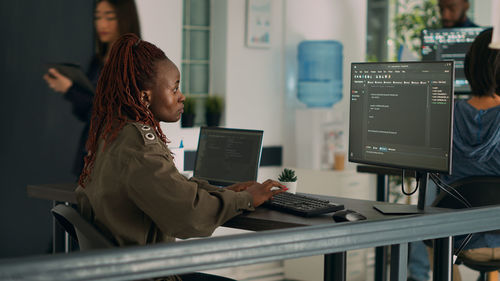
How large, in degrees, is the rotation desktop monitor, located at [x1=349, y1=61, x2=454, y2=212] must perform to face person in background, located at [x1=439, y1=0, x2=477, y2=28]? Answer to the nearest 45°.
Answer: approximately 135° to its right

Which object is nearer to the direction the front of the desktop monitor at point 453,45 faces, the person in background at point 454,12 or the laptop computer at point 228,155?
the laptop computer

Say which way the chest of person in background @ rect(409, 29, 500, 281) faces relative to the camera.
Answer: away from the camera

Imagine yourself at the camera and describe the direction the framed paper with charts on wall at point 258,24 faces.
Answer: facing the viewer

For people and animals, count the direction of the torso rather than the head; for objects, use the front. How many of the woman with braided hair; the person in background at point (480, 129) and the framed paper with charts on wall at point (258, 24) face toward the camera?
1

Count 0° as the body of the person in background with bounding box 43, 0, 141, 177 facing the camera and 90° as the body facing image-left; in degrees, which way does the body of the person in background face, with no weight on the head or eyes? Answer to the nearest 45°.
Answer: approximately 45°

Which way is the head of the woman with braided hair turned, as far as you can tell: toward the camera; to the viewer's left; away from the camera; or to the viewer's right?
to the viewer's right

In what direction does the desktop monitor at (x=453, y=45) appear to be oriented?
toward the camera

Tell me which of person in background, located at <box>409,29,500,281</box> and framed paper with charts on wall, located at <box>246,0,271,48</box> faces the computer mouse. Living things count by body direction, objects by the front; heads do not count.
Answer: the framed paper with charts on wall

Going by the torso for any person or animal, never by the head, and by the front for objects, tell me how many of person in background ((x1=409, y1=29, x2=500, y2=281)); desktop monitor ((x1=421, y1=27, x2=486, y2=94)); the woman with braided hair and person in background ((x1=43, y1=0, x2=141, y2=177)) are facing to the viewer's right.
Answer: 1

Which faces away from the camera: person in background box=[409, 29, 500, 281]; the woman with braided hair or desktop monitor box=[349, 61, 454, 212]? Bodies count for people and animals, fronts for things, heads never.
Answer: the person in background

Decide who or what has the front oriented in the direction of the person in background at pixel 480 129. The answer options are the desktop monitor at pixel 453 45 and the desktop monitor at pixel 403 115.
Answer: the desktop monitor at pixel 453 45

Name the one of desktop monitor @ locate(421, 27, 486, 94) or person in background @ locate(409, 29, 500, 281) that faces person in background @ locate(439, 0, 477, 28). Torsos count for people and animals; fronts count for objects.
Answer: person in background @ locate(409, 29, 500, 281)

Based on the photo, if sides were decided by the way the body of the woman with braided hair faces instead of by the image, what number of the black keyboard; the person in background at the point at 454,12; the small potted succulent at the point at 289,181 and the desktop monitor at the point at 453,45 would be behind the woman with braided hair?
0

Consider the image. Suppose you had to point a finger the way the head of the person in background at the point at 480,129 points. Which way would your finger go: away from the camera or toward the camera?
away from the camera

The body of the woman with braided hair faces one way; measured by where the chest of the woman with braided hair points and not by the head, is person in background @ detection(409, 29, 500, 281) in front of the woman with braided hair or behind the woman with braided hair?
in front
